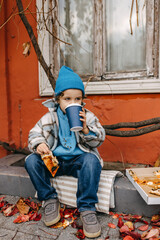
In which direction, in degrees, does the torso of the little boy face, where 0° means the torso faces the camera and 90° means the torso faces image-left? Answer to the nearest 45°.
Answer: approximately 0°

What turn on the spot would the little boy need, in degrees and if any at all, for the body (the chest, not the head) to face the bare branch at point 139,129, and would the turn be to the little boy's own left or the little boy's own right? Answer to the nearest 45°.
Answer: approximately 135° to the little boy's own left
